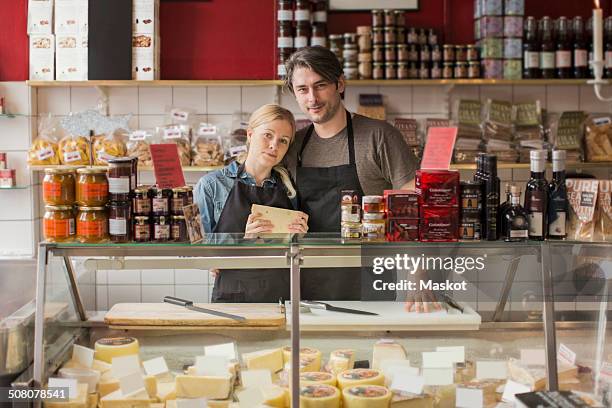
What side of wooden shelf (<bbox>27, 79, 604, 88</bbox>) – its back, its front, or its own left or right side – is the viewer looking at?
front

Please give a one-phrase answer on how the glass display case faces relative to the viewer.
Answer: facing the viewer

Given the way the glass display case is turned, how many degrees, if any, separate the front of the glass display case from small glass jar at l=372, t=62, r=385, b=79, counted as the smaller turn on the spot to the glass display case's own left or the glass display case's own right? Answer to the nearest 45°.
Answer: approximately 180°

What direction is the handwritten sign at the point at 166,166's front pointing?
toward the camera

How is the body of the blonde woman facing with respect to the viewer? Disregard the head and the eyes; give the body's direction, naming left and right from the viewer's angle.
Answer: facing the viewer and to the right of the viewer

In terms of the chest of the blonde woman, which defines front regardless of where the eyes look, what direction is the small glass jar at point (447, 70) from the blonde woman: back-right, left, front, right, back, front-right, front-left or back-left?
left

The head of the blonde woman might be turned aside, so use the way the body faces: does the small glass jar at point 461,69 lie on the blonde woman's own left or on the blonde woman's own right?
on the blonde woman's own left

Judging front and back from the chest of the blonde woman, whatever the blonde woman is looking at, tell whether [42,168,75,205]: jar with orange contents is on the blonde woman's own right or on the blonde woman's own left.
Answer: on the blonde woman's own right

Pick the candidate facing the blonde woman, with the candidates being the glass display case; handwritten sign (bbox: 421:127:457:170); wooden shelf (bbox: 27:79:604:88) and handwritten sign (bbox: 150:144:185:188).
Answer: the wooden shelf

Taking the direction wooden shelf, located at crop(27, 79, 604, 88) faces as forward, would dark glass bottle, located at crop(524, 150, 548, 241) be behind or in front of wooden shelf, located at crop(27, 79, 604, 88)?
in front

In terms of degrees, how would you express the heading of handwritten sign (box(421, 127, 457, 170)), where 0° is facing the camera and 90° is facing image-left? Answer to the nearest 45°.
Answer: approximately 0°

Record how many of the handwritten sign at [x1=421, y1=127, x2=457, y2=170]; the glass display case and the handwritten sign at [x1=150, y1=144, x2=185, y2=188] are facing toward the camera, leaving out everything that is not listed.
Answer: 3
